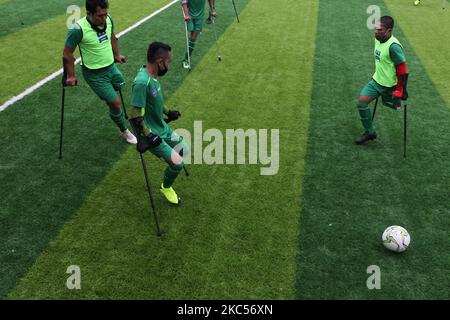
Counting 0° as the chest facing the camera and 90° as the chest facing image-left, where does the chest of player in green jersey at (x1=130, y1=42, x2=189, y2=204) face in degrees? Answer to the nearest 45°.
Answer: approximately 315°

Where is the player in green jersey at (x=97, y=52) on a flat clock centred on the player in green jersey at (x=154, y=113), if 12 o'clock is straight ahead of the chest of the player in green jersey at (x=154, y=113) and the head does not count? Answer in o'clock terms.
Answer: the player in green jersey at (x=97, y=52) is roughly at 7 o'clock from the player in green jersey at (x=154, y=113).

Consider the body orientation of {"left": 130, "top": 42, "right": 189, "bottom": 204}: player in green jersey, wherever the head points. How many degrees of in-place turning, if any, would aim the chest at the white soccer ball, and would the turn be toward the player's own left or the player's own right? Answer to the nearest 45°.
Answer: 0° — they already face it

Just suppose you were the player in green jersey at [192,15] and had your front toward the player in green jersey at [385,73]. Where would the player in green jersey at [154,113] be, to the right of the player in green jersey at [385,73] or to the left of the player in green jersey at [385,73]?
right

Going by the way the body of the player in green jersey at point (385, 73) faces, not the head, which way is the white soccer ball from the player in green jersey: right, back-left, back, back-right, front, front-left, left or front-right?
front-left

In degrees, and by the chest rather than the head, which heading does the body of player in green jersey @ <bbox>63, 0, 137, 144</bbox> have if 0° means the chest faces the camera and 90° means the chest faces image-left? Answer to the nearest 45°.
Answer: approximately 315°

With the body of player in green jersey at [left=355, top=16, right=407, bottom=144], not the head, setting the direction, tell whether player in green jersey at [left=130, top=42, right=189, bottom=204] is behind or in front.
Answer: in front
